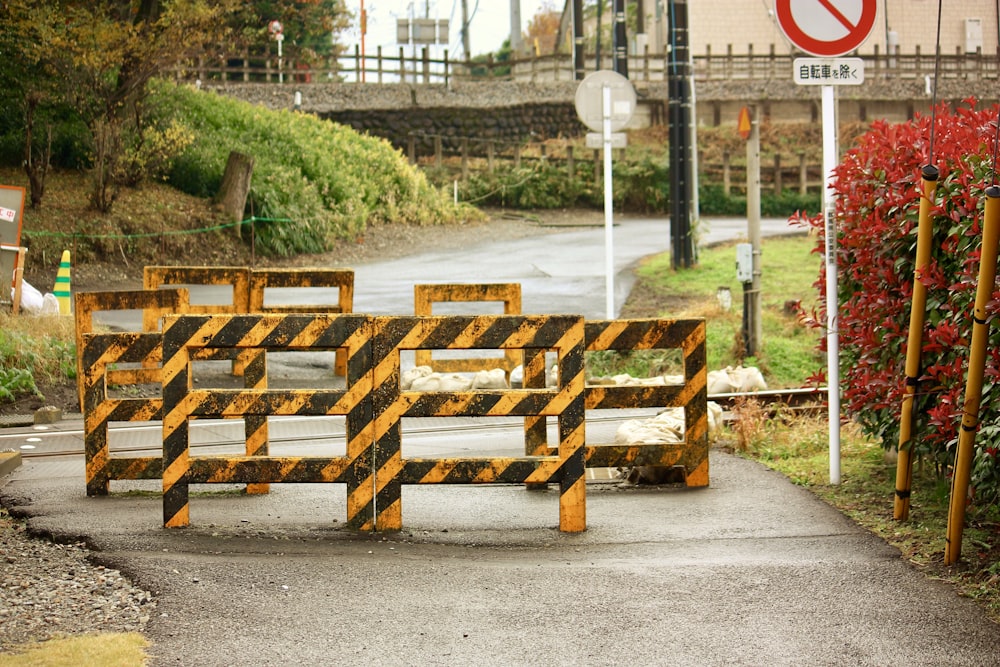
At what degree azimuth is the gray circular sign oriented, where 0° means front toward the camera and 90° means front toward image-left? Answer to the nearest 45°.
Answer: approximately 180°

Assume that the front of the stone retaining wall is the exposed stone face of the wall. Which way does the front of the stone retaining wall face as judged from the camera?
facing the viewer

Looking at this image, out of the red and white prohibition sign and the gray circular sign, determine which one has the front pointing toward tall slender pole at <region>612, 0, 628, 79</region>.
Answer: the gray circular sign

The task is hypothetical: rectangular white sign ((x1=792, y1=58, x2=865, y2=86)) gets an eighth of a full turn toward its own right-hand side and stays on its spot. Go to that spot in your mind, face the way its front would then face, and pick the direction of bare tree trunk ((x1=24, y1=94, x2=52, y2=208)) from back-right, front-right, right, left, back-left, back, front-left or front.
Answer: right

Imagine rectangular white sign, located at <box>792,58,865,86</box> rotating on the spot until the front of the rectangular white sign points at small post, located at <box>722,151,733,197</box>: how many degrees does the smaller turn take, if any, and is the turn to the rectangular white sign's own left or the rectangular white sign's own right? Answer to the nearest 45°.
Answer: approximately 180°

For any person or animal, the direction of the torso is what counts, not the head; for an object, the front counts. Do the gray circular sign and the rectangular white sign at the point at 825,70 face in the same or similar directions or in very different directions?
very different directions

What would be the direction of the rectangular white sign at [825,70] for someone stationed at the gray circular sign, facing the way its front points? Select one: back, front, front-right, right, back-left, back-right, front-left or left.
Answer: back

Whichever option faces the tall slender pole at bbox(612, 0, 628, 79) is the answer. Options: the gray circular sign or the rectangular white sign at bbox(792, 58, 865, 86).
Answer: the gray circular sign

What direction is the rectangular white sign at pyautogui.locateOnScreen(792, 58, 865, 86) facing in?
toward the camera

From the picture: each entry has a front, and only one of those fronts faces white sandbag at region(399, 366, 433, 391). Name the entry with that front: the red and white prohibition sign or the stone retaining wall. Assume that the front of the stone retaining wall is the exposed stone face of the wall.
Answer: the stone retaining wall

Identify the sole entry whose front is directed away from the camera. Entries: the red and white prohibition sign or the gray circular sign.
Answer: the gray circular sign

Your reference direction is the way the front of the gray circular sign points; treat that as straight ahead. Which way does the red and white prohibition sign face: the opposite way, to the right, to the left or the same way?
the opposite way
